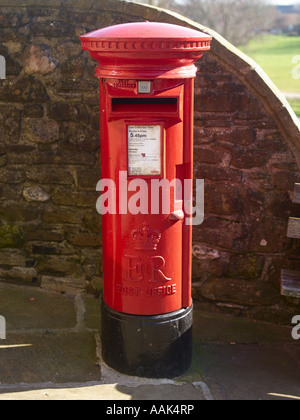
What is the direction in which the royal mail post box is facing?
toward the camera

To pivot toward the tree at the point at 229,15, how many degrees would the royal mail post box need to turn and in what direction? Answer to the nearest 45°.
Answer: approximately 180°
